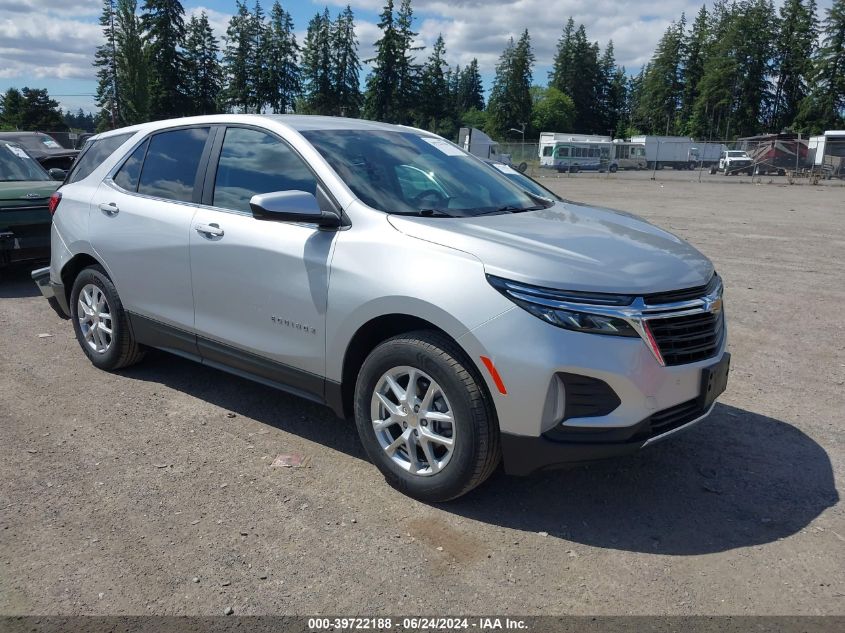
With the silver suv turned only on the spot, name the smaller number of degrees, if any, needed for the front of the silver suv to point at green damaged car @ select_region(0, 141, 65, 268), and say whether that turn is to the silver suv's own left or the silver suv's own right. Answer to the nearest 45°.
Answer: approximately 180°

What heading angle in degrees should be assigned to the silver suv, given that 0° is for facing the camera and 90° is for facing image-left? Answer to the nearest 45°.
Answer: approximately 315°
